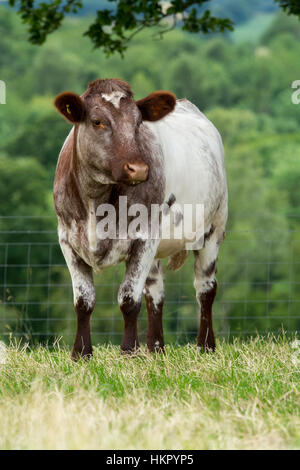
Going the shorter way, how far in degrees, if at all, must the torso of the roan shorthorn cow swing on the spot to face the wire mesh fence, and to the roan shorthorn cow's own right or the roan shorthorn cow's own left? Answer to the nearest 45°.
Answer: approximately 135° to the roan shorthorn cow's own right

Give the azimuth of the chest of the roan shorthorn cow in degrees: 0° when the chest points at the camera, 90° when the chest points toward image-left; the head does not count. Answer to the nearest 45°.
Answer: approximately 45°
